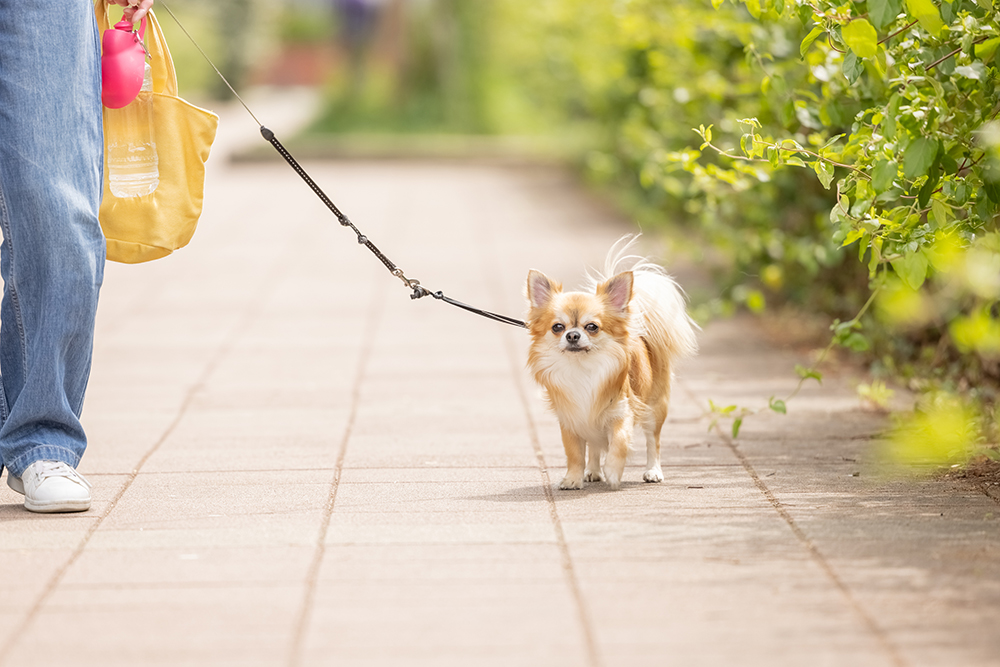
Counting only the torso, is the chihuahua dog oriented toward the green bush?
no
